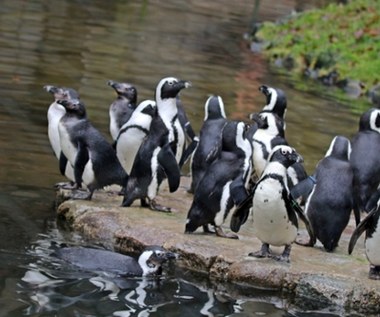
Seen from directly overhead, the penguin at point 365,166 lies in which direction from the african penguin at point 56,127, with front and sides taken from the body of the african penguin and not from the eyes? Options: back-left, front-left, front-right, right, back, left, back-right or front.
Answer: back

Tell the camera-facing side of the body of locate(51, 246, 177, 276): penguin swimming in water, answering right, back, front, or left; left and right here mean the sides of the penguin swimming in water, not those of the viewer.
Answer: right

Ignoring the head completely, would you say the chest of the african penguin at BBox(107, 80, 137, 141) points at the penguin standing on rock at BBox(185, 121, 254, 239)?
no

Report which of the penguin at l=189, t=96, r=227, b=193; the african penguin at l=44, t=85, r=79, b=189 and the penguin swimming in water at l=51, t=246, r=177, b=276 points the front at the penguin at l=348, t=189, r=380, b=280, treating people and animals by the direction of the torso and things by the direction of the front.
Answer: the penguin swimming in water

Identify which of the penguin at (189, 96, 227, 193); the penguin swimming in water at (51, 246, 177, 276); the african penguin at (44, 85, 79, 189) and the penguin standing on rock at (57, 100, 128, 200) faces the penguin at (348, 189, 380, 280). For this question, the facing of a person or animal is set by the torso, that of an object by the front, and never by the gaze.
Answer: the penguin swimming in water

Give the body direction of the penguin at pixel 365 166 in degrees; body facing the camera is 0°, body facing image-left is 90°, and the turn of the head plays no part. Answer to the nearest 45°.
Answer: approximately 225°

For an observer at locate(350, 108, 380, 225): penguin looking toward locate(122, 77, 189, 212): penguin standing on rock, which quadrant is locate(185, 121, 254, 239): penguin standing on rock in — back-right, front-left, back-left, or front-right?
front-left

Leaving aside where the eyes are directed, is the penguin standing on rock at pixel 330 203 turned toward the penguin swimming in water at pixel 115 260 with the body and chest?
no

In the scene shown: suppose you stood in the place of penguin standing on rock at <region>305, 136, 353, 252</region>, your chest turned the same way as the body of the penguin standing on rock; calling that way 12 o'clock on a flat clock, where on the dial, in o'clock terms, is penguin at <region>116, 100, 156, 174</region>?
The penguin is roughly at 10 o'clock from the penguin standing on rock.

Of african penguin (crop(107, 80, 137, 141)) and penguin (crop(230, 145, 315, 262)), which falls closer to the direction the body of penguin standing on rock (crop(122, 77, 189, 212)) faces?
the penguin

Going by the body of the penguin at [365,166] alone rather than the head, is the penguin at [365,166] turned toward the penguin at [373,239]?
no

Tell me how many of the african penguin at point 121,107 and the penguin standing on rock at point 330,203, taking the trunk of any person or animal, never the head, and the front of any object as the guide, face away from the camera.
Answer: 1

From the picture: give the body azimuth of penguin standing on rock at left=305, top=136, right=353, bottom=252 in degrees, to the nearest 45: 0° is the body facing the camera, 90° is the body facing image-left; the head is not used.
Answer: approximately 180°

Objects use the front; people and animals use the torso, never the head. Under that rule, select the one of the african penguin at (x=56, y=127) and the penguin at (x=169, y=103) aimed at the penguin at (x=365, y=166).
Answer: the penguin at (x=169, y=103)
